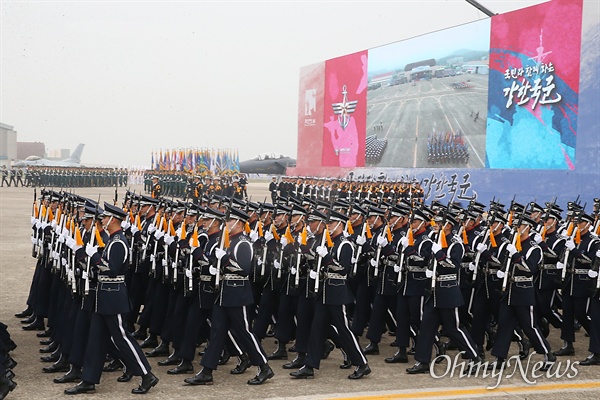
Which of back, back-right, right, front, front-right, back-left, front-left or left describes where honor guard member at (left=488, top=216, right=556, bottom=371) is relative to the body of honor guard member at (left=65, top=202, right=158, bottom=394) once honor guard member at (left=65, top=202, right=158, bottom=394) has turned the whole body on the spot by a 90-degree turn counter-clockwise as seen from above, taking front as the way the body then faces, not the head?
left

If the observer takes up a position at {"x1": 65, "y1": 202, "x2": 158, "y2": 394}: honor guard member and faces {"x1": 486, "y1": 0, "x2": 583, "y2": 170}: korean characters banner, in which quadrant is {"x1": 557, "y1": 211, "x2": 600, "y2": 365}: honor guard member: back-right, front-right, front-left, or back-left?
front-right

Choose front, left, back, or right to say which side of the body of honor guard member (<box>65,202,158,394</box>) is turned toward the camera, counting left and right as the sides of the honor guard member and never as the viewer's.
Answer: left

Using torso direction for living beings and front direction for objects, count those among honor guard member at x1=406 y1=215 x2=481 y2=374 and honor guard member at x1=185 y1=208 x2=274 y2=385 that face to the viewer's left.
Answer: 2

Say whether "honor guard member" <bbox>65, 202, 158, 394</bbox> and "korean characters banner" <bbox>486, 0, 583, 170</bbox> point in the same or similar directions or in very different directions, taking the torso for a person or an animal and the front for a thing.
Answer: same or similar directions

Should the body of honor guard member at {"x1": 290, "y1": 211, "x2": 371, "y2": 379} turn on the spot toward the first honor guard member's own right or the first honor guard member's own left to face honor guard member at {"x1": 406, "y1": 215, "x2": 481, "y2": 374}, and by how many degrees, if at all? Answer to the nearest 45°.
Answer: approximately 180°

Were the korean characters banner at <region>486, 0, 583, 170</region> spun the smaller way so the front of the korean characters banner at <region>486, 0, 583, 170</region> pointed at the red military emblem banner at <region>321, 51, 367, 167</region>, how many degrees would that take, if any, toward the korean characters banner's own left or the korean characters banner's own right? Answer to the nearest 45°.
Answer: approximately 90° to the korean characters banner's own right

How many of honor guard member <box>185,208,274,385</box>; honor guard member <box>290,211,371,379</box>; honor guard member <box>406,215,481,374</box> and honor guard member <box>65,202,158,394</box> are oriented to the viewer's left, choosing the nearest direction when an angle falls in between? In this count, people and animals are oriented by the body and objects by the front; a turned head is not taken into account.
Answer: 4

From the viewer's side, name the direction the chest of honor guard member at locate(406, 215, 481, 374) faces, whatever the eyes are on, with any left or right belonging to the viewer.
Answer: facing to the left of the viewer

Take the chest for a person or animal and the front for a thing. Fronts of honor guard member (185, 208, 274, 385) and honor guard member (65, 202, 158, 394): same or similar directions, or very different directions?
same or similar directions

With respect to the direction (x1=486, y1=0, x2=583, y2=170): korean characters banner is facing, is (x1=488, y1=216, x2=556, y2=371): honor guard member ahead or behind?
ahead

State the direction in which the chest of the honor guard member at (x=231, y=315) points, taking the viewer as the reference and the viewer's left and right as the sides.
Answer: facing to the left of the viewer

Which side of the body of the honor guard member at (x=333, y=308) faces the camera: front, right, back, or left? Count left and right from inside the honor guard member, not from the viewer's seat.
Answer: left

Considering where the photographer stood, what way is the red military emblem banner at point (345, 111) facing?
facing the viewer and to the left of the viewer

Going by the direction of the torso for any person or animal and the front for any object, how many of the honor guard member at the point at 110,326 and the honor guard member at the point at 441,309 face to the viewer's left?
2
